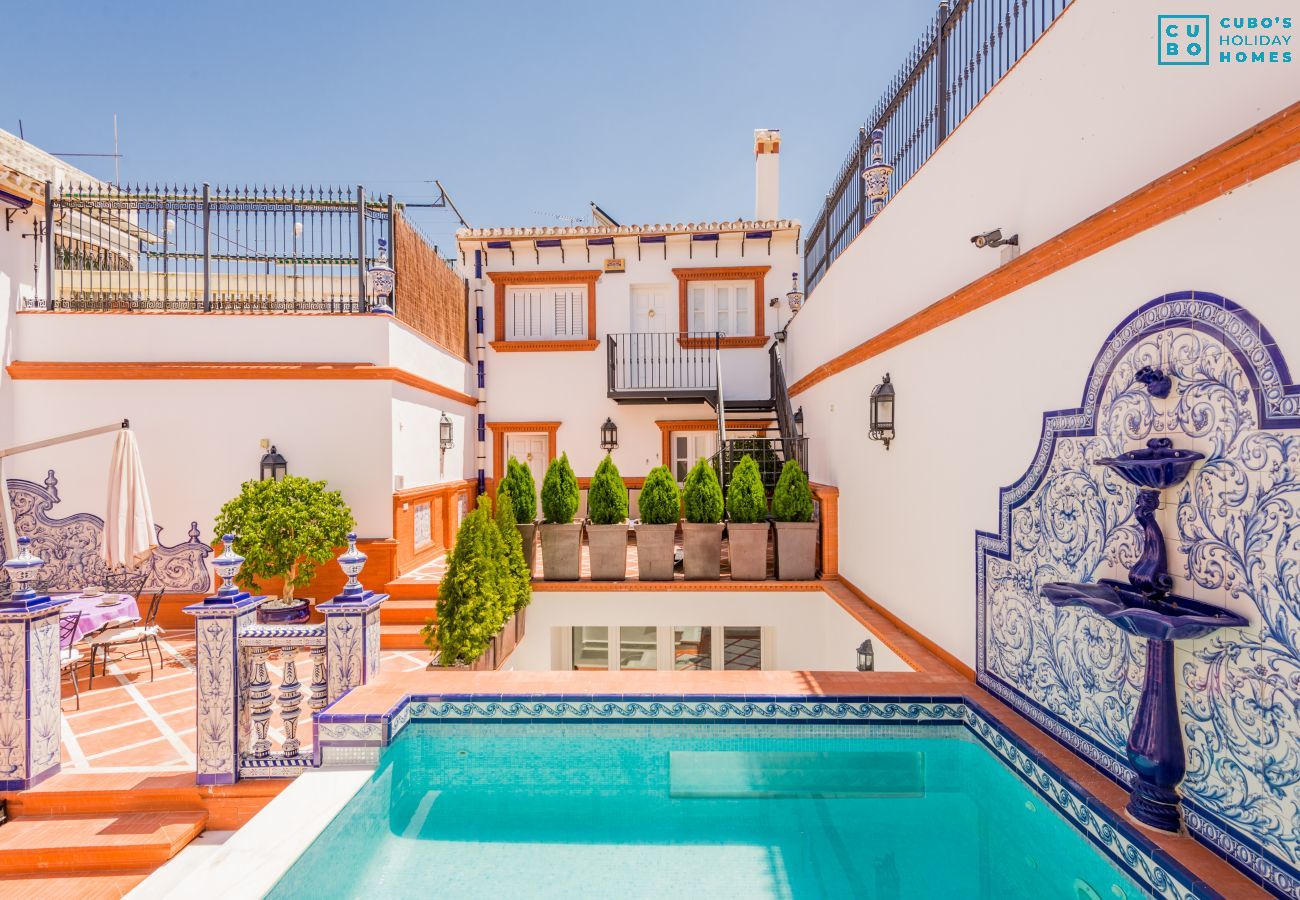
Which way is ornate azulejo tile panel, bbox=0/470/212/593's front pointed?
toward the camera

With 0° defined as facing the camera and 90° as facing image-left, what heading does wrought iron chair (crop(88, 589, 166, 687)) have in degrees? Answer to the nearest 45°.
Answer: approximately 90°

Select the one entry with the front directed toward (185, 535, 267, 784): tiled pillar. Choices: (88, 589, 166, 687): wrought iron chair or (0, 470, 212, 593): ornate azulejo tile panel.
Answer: the ornate azulejo tile panel

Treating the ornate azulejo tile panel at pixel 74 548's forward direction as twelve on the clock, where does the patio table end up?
The patio table is roughly at 12 o'clock from the ornate azulejo tile panel.

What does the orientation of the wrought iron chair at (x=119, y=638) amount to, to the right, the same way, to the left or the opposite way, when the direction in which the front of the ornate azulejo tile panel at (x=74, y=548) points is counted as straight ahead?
to the right

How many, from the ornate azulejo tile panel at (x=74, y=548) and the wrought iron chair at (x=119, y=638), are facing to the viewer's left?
1

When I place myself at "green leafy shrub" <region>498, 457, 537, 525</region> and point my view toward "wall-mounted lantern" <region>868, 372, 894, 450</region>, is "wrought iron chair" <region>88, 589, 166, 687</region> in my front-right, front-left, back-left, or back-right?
back-right

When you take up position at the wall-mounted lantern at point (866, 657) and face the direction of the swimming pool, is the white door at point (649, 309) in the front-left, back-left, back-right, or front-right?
back-right

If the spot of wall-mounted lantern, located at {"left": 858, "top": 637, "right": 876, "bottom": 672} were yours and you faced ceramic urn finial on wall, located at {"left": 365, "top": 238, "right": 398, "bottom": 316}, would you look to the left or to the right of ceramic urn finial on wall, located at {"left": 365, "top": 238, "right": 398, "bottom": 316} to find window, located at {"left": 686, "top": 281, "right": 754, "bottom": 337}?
right

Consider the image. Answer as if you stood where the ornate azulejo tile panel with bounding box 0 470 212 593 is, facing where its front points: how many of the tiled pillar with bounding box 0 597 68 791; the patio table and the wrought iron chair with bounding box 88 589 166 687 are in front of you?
3

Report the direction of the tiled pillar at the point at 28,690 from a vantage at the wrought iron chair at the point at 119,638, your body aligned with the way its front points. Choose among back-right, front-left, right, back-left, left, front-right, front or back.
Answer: left

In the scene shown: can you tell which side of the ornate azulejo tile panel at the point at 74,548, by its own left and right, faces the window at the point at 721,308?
left
